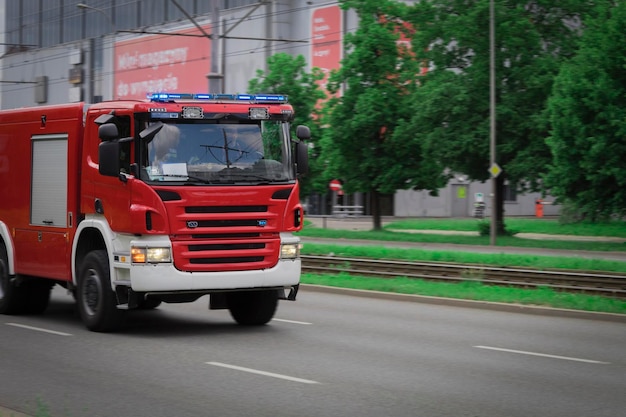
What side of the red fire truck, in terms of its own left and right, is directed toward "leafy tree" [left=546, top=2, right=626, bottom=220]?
left

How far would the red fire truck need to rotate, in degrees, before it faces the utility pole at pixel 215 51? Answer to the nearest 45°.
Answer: approximately 135° to its left

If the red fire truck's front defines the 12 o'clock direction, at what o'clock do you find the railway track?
The railway track is roughly at 9 o'clock from the red fire truck.

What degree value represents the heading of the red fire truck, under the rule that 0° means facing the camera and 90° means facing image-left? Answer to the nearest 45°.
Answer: approximately 315°

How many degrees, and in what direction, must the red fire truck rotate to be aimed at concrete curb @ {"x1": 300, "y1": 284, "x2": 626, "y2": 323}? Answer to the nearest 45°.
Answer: approximately 90° to its left

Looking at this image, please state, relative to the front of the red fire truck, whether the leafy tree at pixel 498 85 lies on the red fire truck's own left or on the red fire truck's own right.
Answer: on the red fire truck's own left

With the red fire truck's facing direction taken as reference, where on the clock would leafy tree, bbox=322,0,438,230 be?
The leafy tree is roughly at 8 o'clock from the red fire truck.
